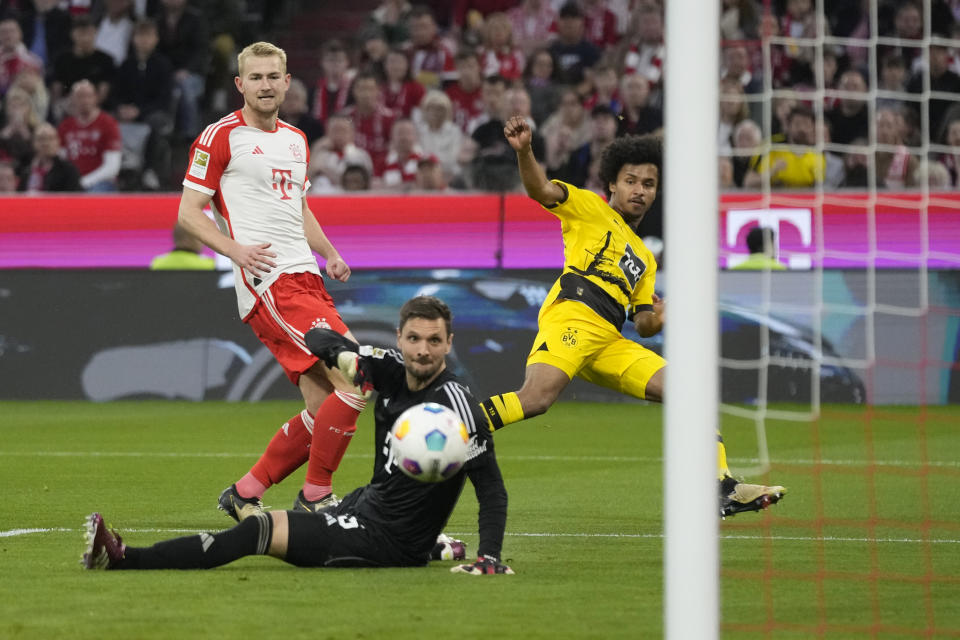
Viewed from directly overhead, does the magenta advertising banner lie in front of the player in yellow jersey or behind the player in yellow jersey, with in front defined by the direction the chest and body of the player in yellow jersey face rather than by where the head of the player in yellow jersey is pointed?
behind

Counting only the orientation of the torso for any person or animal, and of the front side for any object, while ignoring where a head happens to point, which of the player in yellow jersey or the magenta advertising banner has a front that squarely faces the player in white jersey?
the magenta advertising banner

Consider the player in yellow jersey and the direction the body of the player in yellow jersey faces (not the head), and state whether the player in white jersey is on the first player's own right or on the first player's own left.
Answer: on the first player's own right

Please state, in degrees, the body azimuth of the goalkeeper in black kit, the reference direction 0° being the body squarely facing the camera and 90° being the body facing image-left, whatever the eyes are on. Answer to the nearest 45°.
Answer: approximately 45°

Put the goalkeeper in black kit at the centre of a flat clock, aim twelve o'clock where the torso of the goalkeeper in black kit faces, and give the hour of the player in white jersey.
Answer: The player in white jersey is roughly at 4 o'clock from the goalkeeper in black kit.

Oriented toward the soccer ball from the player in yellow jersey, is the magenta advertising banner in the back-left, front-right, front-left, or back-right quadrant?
back-right

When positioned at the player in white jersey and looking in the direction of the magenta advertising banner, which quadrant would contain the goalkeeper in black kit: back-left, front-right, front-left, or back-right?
back-right

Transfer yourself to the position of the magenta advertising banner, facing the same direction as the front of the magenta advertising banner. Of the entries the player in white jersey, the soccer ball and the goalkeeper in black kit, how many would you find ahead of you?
3
